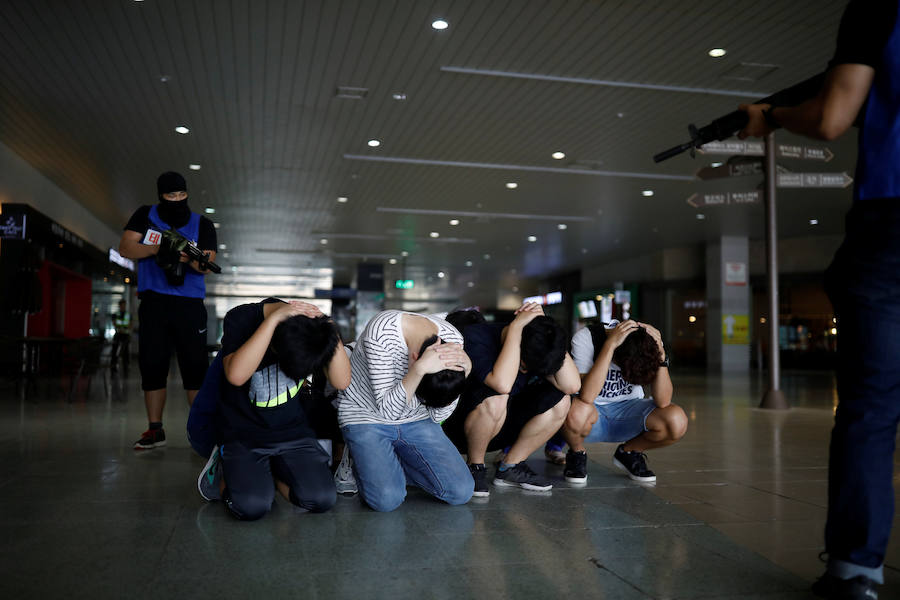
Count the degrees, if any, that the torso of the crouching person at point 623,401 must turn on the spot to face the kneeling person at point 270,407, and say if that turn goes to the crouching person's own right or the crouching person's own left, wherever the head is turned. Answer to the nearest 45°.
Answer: approximately 45° to the crouching person's own right

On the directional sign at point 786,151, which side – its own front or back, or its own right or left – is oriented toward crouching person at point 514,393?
front

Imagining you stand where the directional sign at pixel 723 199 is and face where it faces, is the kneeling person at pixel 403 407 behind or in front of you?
in front

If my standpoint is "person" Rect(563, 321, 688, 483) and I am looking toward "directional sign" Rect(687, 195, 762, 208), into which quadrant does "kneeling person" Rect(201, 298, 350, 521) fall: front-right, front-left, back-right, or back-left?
back-left

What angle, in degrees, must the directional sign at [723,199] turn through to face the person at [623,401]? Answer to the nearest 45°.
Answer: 0° — it already faces them

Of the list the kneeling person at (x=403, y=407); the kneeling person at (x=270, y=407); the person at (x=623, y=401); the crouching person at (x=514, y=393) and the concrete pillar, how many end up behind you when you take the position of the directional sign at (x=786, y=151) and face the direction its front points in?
1

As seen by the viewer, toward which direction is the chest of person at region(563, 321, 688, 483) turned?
toward the camera

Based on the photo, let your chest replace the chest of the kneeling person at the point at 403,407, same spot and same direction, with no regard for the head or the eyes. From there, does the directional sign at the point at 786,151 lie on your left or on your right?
on your left

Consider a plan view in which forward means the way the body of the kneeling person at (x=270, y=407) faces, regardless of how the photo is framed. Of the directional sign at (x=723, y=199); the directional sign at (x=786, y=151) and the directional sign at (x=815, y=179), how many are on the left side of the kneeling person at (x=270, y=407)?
3

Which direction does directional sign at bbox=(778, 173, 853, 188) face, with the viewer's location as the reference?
facing the viewer

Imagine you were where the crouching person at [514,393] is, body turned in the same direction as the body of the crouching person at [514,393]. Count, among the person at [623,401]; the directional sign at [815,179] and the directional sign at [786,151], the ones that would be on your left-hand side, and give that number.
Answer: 3

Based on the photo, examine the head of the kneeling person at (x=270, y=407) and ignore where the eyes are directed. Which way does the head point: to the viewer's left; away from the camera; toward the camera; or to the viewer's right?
toward the camera

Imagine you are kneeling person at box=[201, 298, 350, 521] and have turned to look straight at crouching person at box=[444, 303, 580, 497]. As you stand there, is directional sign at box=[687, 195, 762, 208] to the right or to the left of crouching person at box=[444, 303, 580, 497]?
left

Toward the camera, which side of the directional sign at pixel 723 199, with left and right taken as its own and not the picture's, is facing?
front

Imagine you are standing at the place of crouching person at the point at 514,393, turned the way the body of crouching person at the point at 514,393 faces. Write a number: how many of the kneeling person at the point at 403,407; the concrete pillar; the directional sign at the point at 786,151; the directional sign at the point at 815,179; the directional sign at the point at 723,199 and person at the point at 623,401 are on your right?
1

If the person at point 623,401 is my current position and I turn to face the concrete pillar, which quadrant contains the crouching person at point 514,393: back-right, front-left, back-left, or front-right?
back-left
